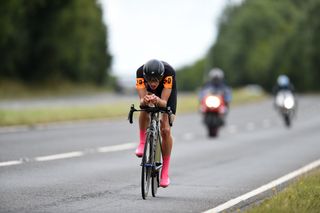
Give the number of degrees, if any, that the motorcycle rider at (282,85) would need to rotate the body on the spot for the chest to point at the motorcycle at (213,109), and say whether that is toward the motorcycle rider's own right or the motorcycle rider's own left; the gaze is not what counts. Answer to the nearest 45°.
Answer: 0° — they already face it

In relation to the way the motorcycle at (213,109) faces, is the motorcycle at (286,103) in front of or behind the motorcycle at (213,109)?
behind

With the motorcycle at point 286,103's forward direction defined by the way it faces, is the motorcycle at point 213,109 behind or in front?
in front

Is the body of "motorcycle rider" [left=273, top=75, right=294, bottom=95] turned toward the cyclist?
yes
